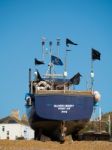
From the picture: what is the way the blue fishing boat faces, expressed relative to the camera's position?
facing away from the viewer
